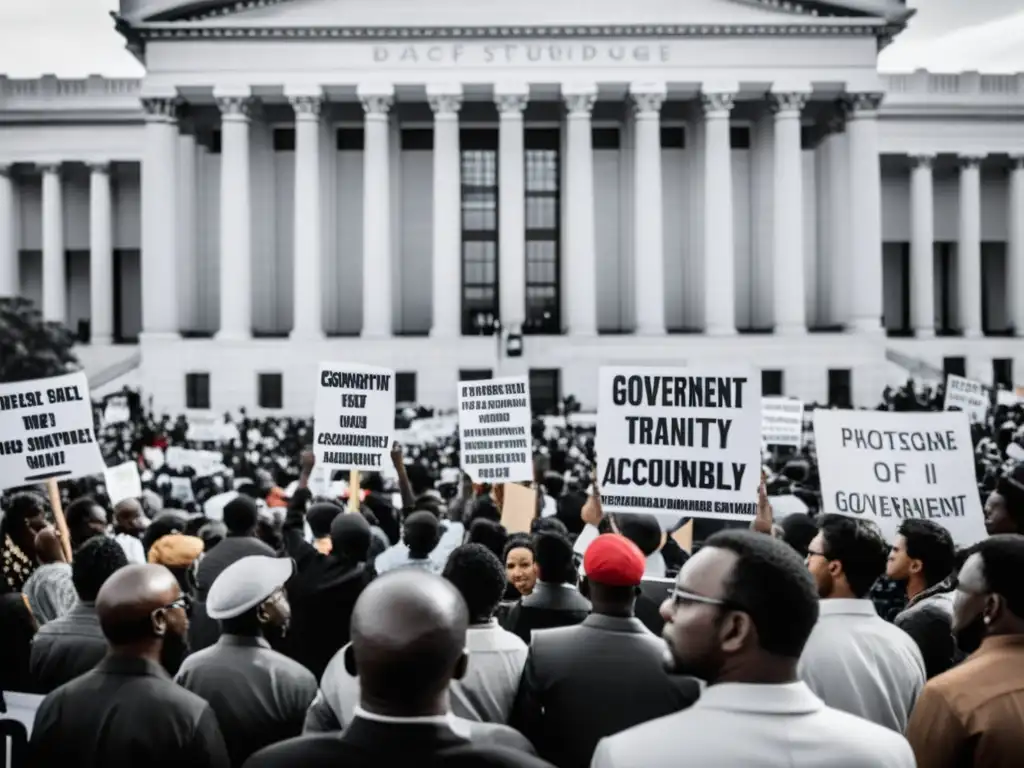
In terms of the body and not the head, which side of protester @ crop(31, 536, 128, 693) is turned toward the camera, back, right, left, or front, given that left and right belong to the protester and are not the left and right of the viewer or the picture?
back

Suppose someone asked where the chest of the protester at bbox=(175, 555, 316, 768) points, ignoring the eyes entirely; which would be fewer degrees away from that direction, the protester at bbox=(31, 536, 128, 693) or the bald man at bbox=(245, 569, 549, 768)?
the protester

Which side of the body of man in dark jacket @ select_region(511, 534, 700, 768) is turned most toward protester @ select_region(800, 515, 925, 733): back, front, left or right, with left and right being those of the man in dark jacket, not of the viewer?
right

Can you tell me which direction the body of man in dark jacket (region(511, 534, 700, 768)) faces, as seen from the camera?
away from the camera

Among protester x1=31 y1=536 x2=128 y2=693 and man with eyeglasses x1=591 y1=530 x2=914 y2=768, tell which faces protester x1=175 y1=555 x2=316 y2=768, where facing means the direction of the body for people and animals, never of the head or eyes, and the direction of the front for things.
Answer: the man with eyeglasses

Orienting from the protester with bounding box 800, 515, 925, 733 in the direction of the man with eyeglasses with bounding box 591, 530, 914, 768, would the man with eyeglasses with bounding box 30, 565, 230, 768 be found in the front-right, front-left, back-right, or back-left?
front-right

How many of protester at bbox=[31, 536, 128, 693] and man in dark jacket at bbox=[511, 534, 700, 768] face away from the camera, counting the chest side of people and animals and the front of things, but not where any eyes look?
2

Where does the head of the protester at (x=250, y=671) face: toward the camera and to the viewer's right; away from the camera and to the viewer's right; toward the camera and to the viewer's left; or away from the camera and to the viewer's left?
away from the camera and to the viewer's right

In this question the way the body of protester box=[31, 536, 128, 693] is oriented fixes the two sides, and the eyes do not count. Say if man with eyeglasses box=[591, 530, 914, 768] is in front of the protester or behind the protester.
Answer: behind

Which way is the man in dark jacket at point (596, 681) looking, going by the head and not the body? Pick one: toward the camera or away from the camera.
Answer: away from the camera

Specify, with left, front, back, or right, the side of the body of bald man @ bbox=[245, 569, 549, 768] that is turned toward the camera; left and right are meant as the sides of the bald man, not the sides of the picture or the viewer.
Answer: back

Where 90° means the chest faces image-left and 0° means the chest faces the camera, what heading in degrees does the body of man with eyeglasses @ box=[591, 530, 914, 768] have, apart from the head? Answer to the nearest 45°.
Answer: approximately 135°

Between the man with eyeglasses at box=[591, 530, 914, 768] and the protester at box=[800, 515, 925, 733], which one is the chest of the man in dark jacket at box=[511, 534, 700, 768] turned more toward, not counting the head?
the protester

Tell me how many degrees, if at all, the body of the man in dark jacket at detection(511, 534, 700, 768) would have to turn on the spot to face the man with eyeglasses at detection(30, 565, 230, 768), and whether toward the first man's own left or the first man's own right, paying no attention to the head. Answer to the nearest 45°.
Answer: approximately 135° to the first man's own left

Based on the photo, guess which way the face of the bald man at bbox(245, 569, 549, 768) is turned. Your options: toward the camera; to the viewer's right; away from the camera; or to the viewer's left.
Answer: away from the camera

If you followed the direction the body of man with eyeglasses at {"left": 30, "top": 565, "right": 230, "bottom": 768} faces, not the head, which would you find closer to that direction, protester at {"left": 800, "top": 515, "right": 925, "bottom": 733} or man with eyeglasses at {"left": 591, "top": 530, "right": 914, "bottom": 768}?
the protester

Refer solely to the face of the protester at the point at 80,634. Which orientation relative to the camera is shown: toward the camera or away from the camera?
away from the camera
